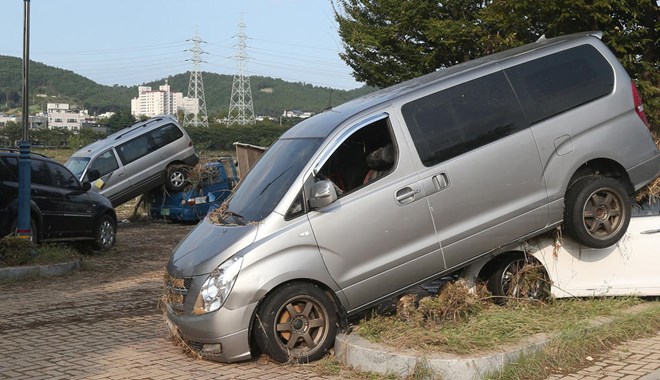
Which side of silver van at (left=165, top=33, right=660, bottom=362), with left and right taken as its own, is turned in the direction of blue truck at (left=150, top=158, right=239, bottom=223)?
right

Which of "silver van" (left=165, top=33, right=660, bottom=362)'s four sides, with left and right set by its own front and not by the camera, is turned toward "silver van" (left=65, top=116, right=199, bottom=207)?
right

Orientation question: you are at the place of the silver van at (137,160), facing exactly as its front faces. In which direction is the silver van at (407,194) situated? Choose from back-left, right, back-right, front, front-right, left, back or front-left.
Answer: front-left

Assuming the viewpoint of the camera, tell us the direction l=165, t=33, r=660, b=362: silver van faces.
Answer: facing the viewer and to the left of the viewer

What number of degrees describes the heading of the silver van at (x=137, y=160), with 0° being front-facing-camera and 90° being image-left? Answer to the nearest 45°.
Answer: approximately 45°

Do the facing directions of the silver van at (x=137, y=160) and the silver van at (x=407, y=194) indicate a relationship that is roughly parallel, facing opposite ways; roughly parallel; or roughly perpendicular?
roughly parallel

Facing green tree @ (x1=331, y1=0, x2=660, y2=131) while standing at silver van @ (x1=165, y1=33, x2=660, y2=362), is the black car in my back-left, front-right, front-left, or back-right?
front-left

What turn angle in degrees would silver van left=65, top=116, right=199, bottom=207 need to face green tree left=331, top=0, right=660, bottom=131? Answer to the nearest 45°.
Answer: approximately 135° to its left

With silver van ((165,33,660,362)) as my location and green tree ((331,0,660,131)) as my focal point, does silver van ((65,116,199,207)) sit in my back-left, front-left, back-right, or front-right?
front-left

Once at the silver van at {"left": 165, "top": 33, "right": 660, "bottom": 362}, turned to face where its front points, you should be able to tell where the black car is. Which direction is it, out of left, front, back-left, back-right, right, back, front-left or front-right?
right

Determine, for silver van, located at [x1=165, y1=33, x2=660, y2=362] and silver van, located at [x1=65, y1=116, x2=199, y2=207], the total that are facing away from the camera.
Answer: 0
